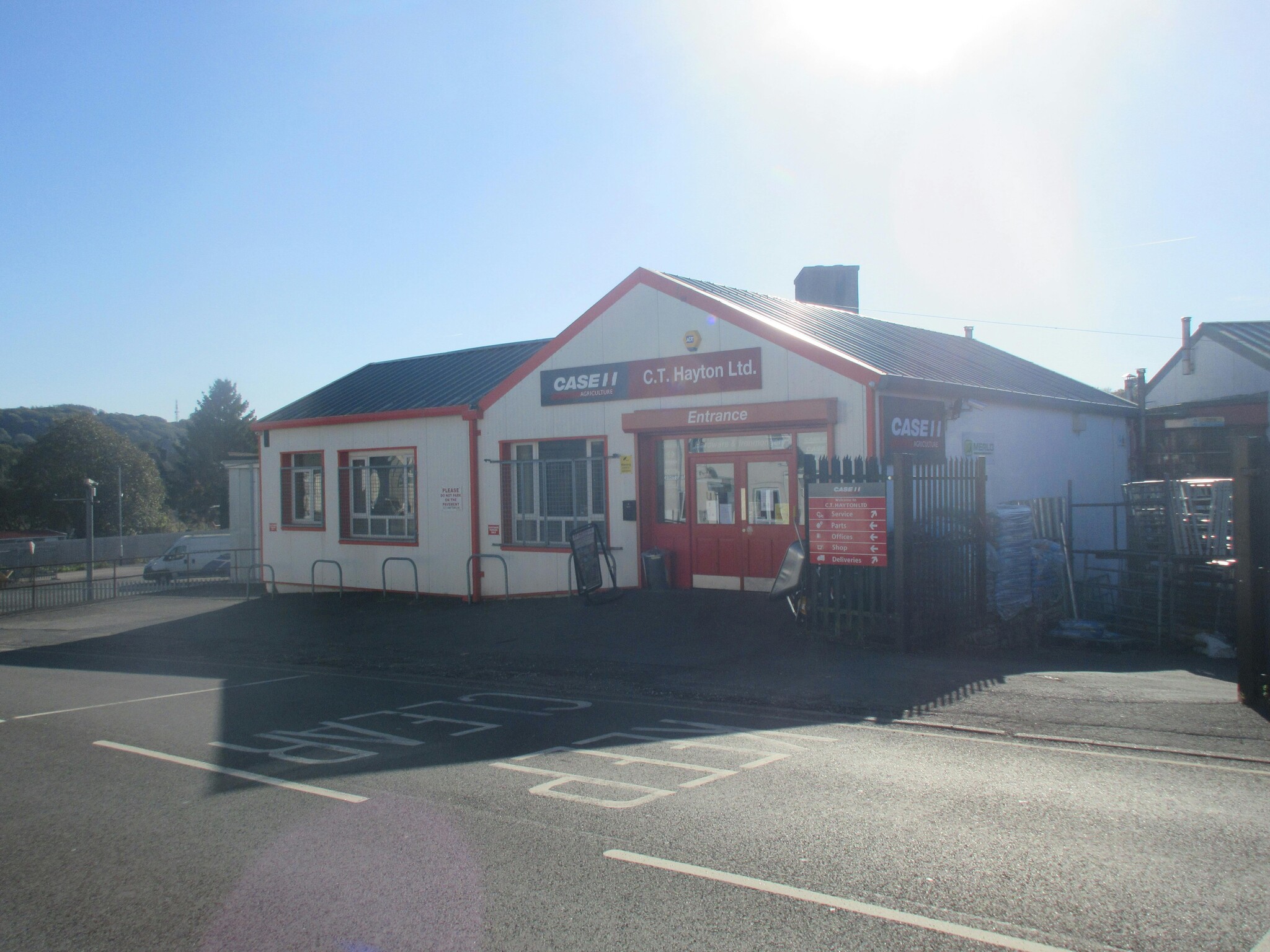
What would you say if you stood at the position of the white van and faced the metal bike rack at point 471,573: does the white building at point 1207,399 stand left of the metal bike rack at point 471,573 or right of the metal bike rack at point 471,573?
left

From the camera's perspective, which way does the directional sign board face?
toward the camera

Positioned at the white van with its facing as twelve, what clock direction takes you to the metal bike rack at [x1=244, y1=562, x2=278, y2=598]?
The metal bike rack is roughly at 9 o'clock from the white van.

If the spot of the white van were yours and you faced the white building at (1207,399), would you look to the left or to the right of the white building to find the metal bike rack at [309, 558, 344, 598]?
right

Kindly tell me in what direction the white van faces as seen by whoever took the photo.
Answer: facing to the left of the viewer

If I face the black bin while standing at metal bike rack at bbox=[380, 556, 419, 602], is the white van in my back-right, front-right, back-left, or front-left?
back-left

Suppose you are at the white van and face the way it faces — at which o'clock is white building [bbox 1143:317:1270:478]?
The white building is roughly at 7 o'clock from the white van.

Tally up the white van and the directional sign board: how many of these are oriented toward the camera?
1
